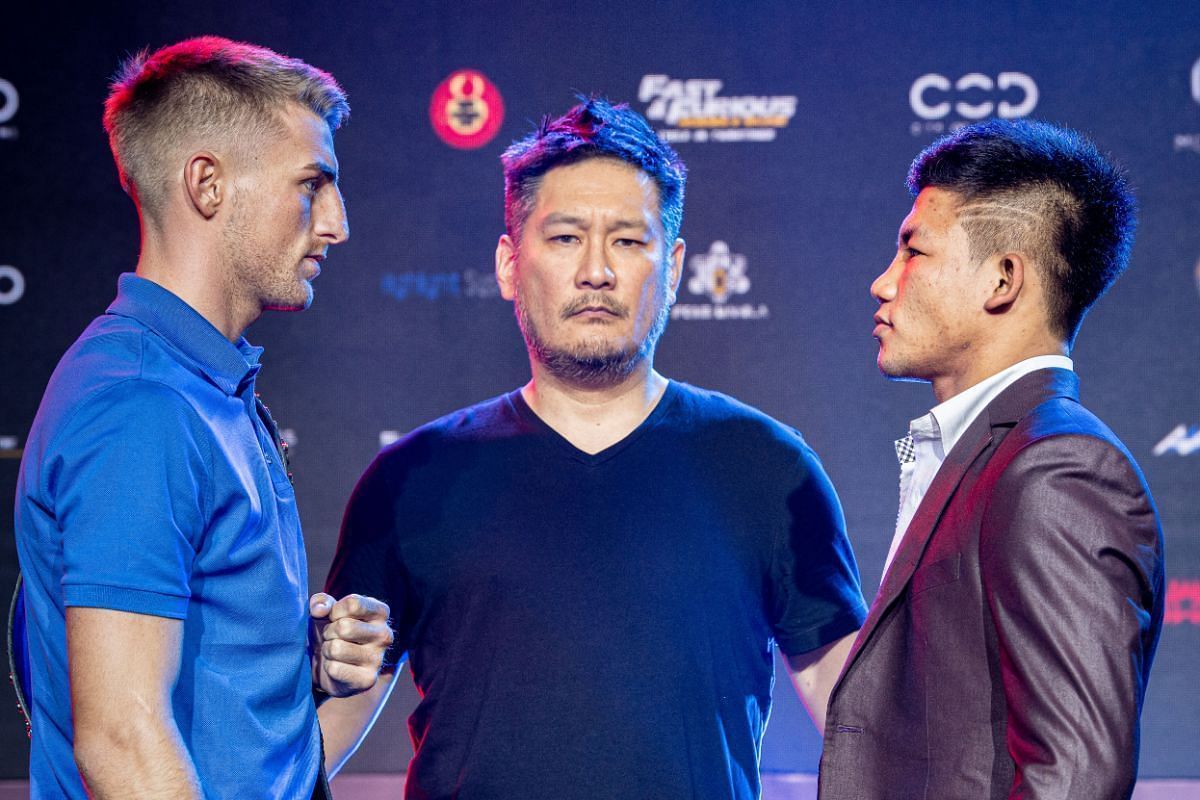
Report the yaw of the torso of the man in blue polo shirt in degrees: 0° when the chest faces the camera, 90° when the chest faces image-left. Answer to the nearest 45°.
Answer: approximately 270°

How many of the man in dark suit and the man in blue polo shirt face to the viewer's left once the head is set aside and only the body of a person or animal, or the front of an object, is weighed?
1

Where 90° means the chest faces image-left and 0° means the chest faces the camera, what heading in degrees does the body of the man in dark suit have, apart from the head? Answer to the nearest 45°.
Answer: approximately 90°

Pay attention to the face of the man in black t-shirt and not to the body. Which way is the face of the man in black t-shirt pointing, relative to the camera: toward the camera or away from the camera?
toward the camera

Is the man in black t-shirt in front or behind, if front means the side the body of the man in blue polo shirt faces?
in front

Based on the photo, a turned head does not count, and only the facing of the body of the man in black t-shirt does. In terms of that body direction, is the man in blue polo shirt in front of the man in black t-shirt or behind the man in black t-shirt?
in front

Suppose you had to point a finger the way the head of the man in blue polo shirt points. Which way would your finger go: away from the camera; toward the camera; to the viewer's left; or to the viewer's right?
to the viewer's right

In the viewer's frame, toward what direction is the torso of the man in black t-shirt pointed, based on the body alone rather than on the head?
toward the camera

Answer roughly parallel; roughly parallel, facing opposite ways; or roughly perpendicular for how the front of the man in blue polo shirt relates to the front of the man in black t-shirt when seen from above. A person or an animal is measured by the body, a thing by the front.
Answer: roughly perpendicular

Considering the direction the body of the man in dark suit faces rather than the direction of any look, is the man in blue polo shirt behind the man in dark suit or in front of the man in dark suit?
in front

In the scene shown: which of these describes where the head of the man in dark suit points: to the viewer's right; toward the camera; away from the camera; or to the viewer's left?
to the viewer's left
